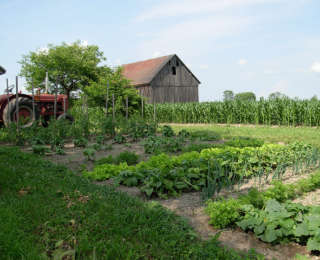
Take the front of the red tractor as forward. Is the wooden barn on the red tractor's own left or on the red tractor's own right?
on the red tractor's own left

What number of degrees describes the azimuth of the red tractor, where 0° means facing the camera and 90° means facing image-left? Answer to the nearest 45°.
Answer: approximately 270°

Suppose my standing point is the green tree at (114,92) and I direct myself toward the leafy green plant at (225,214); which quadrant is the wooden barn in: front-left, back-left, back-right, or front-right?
back-left

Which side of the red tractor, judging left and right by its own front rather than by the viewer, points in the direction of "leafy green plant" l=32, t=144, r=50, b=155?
right

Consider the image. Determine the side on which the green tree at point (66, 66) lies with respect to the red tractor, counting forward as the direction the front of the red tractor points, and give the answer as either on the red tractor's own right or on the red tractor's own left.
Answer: on the red tractor's own left

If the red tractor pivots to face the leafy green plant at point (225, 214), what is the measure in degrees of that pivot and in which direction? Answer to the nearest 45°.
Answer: approximately 90° to its right
